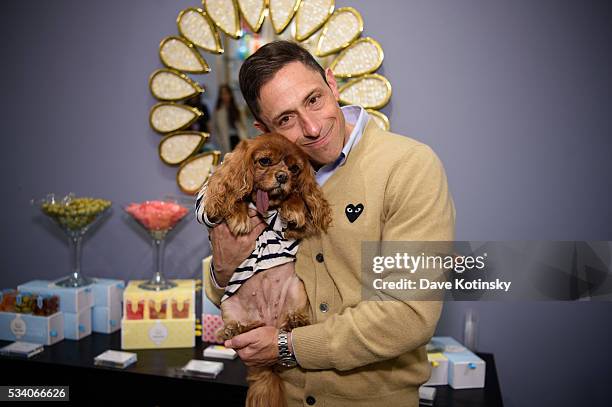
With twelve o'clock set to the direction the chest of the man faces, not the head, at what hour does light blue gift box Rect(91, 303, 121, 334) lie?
The light blue gift box is roughly at 3 o'clock from the man.

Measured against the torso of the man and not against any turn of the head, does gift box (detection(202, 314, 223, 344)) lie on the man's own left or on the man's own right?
on the man's own right

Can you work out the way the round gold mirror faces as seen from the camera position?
facing the viewer

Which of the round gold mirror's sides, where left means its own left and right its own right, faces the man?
front

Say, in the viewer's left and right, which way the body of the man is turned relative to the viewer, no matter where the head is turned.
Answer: facing the viewer and to the left of the viewer

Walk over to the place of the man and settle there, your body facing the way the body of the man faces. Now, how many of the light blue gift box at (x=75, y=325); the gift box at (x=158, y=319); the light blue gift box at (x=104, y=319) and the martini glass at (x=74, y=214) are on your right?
4

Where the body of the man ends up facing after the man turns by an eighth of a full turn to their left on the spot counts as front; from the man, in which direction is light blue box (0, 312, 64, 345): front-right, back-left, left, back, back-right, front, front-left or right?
back-right

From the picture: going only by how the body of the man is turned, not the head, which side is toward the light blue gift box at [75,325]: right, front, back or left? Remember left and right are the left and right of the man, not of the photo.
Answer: right

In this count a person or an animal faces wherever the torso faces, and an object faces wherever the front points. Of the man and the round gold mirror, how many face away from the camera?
0

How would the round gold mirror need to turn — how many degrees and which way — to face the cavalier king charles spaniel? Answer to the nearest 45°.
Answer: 0° — it already faces it

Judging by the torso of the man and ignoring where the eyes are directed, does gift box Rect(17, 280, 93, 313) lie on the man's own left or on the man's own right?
on the man's own right

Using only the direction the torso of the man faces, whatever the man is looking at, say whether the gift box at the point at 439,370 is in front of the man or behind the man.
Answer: behind

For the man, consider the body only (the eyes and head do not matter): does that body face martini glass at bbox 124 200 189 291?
no

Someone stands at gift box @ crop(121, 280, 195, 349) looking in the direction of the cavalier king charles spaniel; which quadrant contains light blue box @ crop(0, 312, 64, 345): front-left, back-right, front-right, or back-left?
back-right
